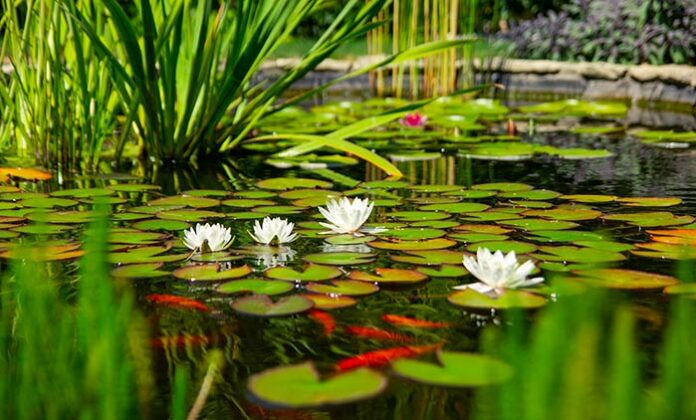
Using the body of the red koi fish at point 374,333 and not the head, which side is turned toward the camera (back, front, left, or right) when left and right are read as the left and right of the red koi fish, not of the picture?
left

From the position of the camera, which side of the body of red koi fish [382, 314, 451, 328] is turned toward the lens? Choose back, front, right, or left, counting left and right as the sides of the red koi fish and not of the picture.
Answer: left

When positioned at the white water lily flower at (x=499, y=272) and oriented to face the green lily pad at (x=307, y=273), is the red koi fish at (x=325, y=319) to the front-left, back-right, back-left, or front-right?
front-left

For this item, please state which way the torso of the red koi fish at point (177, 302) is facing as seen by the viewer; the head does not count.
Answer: to the viewer's left
